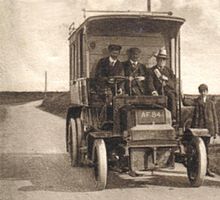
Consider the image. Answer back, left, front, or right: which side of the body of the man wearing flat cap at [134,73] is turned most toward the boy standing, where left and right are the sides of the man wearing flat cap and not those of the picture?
left

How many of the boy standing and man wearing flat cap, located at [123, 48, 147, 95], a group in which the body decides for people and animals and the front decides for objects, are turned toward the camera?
2

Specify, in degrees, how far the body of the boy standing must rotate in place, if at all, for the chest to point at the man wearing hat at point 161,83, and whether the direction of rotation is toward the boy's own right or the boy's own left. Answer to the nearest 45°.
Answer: approximately 45° to the boy's own right

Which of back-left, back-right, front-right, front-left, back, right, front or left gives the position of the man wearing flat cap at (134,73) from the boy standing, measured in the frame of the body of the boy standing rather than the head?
right

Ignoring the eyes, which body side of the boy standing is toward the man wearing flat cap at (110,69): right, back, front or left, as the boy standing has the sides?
right

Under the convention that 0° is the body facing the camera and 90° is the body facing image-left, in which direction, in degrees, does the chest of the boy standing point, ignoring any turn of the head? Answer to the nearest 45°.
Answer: approximately 0°
